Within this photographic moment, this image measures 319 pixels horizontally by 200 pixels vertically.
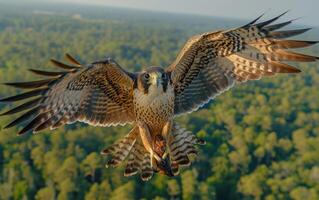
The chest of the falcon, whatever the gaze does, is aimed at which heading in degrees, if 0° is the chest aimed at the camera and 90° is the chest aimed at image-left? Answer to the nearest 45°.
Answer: approximately 0°
